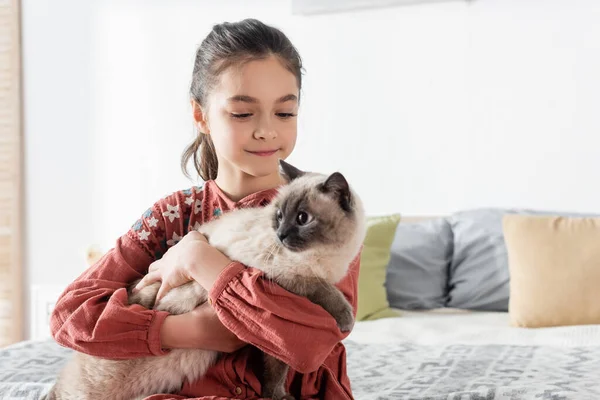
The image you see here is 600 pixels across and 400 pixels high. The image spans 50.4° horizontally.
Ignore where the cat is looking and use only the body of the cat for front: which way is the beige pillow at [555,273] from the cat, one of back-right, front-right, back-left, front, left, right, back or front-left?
left

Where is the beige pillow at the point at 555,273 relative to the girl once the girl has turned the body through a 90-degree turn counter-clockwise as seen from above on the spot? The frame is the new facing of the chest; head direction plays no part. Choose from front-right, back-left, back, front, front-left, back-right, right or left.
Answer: front-left

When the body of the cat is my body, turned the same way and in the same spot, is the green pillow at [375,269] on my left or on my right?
on my left

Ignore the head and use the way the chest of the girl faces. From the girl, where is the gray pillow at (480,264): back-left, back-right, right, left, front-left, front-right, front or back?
back-left

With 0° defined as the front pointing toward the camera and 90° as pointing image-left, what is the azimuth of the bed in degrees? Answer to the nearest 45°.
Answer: approximately 0°

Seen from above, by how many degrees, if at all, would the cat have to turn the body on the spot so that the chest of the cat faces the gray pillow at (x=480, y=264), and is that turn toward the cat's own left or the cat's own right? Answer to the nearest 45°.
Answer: approximately 90° to the cat's own left
